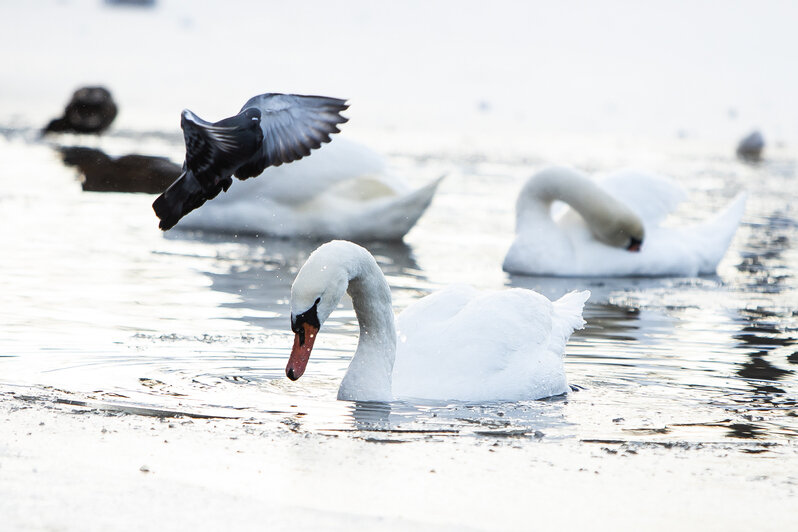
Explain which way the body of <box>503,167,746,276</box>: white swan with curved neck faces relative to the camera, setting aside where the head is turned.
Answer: to the viewer's left
